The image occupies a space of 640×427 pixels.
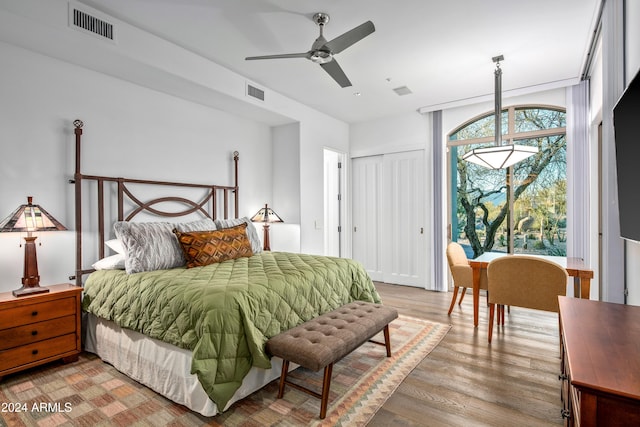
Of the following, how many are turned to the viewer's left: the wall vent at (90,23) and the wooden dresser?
1

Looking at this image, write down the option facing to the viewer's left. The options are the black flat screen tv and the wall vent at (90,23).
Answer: the black flat screen tv

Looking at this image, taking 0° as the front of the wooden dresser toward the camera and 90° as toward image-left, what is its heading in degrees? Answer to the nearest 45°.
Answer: approximately 90°

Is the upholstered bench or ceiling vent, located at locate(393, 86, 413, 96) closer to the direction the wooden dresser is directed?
the upholstered bench

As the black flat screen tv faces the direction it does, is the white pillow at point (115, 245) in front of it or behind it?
in front

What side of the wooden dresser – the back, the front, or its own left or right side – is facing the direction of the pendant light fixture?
right

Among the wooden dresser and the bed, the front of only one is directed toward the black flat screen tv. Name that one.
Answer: the bed

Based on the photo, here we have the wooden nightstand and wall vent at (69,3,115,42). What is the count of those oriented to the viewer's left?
0

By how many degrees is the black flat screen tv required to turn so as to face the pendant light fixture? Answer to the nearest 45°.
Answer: approximately 45° to its right

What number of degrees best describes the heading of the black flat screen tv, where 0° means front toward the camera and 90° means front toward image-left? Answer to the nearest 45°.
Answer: approximately 90°

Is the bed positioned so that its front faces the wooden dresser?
yes

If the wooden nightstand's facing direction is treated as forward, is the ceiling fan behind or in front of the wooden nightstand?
in front

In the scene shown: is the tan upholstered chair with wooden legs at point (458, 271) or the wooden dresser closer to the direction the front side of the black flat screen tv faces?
the tan upholstered chair with wooden legs
